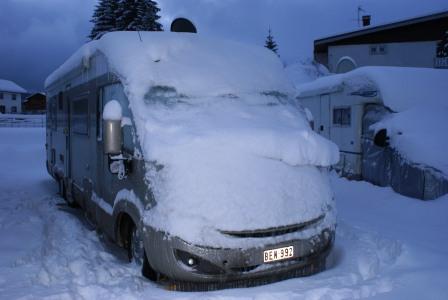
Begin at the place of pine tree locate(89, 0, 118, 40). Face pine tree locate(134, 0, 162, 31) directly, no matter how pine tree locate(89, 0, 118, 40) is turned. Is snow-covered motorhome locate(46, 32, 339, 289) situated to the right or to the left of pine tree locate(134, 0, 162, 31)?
right

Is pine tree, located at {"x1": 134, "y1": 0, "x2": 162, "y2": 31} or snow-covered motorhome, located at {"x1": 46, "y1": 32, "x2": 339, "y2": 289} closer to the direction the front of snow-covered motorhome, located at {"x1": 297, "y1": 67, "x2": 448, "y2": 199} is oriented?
the snow-covered motorhome

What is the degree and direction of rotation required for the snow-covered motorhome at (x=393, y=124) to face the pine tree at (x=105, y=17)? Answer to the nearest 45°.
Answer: approximately 180°

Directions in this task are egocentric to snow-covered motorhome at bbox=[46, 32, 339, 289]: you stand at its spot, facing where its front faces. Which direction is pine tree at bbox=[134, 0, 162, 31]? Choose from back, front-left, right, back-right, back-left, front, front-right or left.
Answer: back-left

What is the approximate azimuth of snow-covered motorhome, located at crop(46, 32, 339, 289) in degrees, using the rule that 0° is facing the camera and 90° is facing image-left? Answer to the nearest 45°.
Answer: approximately 315°

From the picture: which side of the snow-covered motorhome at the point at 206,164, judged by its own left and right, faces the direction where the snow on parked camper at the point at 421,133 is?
left

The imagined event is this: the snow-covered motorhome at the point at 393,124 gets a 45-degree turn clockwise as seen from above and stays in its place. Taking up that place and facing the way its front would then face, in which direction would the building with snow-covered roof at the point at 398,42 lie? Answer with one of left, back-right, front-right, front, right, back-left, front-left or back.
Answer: back
